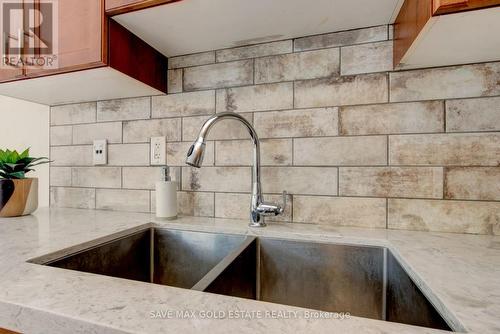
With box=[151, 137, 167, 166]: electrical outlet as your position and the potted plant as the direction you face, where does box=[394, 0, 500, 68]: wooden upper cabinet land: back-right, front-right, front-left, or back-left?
back-left

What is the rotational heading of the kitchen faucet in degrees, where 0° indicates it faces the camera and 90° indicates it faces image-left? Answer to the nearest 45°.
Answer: approximately 90°

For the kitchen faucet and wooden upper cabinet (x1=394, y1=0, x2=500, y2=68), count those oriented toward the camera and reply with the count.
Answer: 1

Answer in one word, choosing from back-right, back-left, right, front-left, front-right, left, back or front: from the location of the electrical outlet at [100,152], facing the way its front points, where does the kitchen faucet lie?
left

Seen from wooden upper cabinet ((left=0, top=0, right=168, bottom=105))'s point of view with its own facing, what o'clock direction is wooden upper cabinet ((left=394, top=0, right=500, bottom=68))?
wooden upper cabinet ((left=394, top=0, right=500, bottom=68)) is roughly at 9 o'clock from wooden upper cabinet ((left=0, top=0, right=168, bottom=105)).

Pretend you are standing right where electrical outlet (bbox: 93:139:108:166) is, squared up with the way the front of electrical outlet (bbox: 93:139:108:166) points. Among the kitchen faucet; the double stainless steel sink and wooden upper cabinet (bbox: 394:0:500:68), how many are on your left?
3

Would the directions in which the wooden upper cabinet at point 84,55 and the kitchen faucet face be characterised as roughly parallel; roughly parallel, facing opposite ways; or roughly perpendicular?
roughly perpendicular

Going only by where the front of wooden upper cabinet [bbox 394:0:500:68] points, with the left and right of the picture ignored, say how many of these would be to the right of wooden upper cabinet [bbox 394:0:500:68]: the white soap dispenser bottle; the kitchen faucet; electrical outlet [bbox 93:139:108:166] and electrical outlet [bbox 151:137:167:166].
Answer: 4
